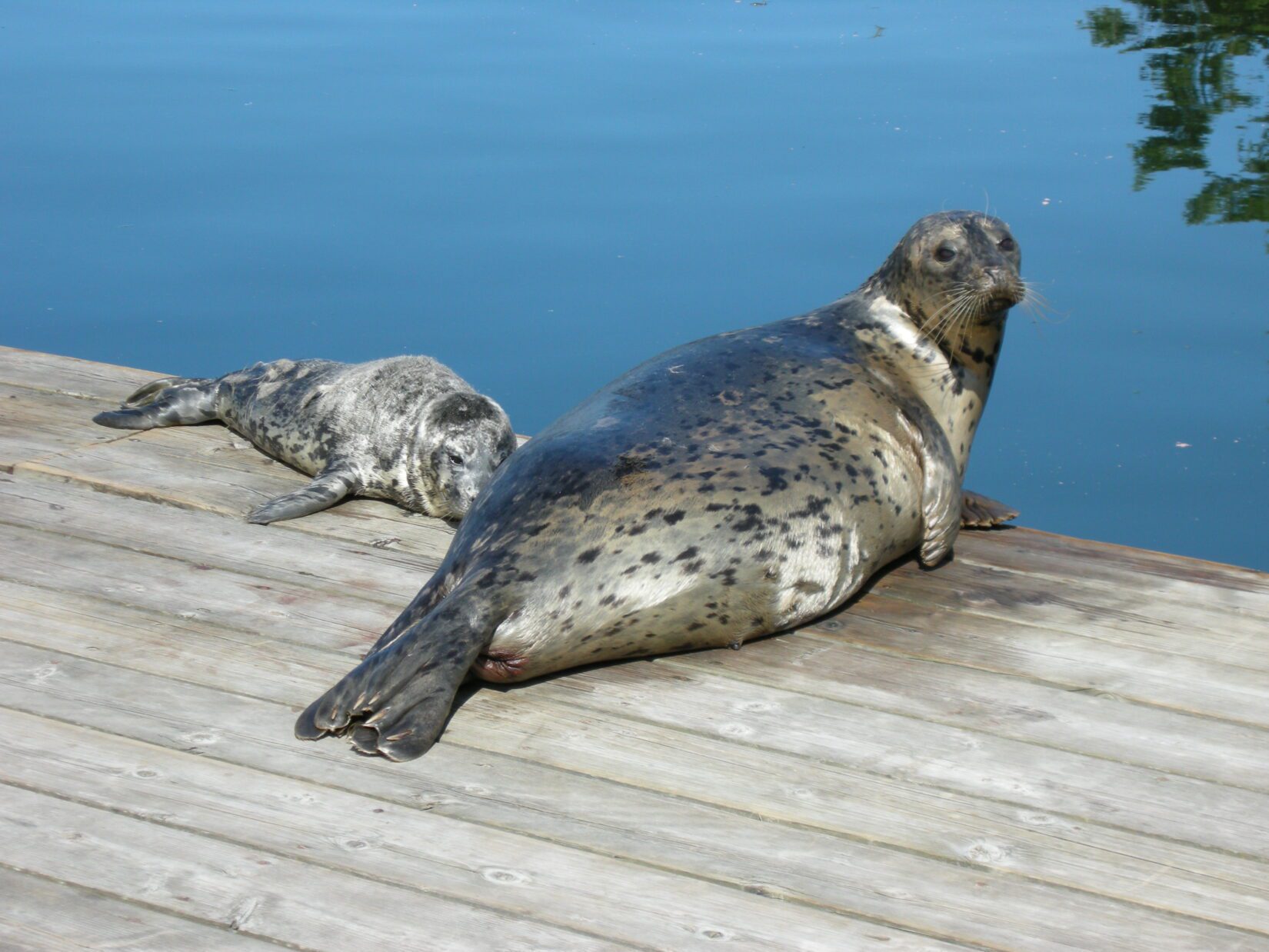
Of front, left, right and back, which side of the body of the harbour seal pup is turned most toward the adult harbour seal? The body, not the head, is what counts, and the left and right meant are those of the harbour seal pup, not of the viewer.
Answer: front

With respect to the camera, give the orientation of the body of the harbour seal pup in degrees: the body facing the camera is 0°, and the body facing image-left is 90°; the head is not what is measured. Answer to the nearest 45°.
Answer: approximately 315°
